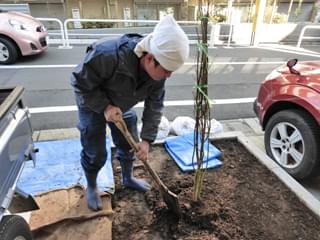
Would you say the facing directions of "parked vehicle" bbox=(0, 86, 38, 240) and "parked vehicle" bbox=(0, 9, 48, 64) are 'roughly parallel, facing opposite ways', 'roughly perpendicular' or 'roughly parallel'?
roughly perpendicular

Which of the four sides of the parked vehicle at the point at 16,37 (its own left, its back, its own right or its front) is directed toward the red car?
front

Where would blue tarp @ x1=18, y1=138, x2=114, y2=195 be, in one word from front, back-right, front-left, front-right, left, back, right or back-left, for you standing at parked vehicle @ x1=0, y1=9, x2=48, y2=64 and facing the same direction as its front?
front-right

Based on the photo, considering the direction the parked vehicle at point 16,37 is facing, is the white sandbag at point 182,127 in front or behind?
in front

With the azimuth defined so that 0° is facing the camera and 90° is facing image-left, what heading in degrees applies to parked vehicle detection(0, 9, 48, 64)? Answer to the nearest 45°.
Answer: approximately 315°

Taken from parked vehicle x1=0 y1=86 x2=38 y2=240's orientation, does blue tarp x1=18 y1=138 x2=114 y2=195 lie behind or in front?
behind
